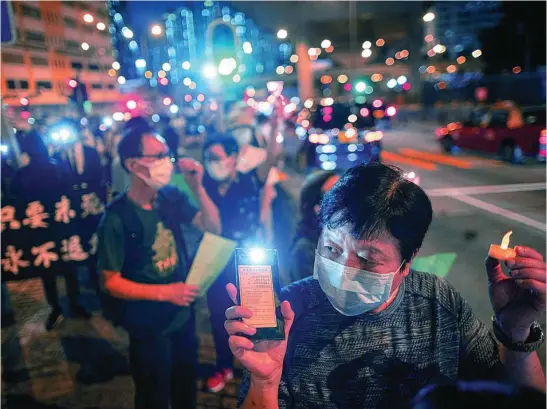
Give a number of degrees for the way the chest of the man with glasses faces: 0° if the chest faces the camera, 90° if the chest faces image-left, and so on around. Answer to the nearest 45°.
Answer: approximately 315°

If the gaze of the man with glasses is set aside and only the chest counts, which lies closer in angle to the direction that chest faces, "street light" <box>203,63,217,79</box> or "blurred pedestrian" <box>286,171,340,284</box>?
the blurred pedestrian

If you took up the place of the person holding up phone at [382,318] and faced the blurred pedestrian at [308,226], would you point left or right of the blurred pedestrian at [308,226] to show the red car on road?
right

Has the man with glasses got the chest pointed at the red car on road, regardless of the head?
no

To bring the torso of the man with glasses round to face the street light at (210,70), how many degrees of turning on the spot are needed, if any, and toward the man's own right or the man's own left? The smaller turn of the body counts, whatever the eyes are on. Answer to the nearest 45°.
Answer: approximately 135° to the man's own left

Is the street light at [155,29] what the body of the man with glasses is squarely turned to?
no

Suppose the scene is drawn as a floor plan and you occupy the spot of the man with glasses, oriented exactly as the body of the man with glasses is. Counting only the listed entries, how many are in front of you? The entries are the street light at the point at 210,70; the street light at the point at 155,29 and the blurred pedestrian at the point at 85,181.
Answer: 0

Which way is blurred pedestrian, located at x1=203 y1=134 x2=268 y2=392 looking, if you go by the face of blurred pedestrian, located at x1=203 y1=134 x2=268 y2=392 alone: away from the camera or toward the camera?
toward the camera

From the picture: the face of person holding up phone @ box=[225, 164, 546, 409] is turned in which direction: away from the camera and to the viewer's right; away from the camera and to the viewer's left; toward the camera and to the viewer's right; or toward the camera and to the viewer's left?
toward the camera and to the viewer's left

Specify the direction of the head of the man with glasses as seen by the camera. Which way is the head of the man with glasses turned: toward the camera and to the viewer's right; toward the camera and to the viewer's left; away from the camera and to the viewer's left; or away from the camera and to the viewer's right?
toward the camera and to the viewer's right

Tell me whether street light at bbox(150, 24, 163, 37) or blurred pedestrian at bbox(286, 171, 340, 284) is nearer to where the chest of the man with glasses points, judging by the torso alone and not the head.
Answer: the blurred pedestrian

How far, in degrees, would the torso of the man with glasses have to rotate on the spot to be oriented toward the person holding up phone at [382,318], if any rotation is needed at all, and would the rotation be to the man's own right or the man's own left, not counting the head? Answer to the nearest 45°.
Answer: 0° — they already face them

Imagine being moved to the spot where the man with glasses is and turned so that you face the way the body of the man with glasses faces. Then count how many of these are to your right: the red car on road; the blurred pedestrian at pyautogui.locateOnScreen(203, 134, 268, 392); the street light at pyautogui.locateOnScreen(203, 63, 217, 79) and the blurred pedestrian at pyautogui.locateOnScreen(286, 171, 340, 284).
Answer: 0

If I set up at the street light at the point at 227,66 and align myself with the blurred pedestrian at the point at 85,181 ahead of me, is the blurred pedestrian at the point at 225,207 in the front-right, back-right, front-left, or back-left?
front-left

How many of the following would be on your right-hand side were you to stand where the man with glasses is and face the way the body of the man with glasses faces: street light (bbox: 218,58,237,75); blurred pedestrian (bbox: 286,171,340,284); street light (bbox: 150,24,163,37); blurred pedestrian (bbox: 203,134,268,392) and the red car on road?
0

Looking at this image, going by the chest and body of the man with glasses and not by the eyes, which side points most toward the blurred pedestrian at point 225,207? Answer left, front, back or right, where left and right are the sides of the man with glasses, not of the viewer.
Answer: left

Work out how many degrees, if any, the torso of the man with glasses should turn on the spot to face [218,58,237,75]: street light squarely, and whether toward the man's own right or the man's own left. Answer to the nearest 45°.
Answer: approximately 135° to the man's own left
